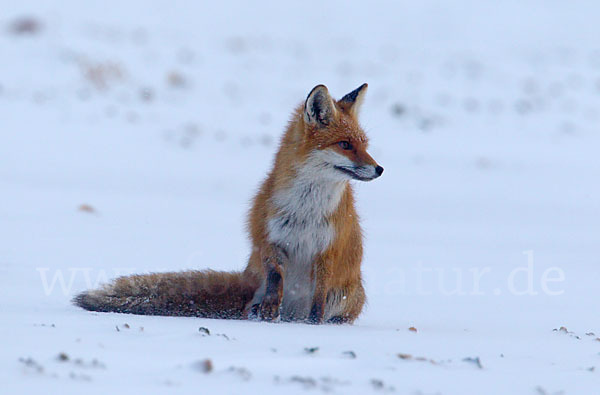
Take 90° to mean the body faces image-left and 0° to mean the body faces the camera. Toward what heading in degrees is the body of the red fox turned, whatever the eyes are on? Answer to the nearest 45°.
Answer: approximately 0°
